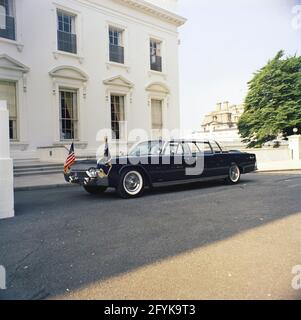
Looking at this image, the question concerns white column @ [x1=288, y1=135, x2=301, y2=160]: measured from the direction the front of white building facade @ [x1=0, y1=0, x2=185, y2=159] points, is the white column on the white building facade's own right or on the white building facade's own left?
on the white building facade's own left

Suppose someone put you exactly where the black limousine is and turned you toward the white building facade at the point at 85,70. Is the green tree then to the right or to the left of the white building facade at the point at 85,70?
right

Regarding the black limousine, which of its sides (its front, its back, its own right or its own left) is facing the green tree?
back

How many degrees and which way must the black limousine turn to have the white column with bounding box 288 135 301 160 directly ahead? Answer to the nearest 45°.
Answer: approximately 180°

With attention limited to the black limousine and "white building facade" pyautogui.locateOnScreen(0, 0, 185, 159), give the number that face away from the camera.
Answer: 0

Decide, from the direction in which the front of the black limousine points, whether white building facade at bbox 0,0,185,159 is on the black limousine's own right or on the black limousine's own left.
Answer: on the black limousine's own right

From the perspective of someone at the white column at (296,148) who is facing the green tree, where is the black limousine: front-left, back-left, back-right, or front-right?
back-left

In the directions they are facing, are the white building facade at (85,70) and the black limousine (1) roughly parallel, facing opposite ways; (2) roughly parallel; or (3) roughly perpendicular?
roughly perpendicular

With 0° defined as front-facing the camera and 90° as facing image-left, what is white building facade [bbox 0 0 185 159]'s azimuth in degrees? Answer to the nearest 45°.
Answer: approximately 315°

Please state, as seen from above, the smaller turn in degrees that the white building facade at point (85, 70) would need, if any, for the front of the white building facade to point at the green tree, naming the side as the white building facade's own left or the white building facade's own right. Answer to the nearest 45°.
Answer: approximately 90° to the white building facade's own left

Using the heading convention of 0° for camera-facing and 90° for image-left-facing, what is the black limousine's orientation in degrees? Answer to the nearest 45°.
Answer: approximately 45°
